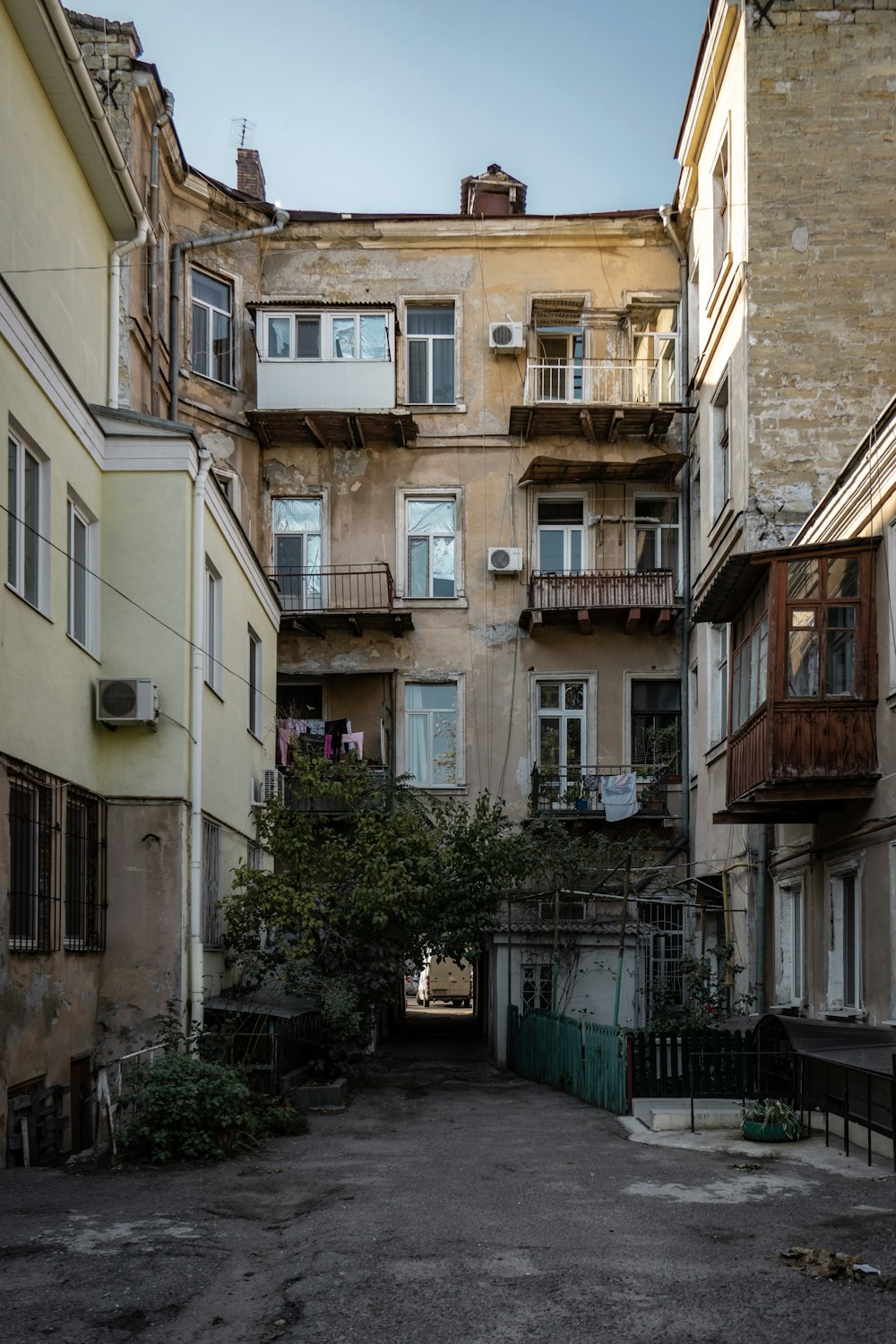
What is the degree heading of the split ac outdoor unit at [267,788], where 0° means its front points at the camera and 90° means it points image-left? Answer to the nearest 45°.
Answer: approximately 270°

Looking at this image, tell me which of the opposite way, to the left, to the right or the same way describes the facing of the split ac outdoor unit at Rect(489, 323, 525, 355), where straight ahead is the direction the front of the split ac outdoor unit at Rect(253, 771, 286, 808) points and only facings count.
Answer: to the right

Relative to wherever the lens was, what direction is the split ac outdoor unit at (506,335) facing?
facing the viewer

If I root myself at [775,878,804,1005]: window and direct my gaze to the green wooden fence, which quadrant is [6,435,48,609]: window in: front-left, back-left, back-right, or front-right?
front-left

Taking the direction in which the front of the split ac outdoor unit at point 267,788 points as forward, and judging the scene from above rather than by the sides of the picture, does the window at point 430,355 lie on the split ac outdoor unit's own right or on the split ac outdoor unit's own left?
on the split ac outdoor unit's own left
